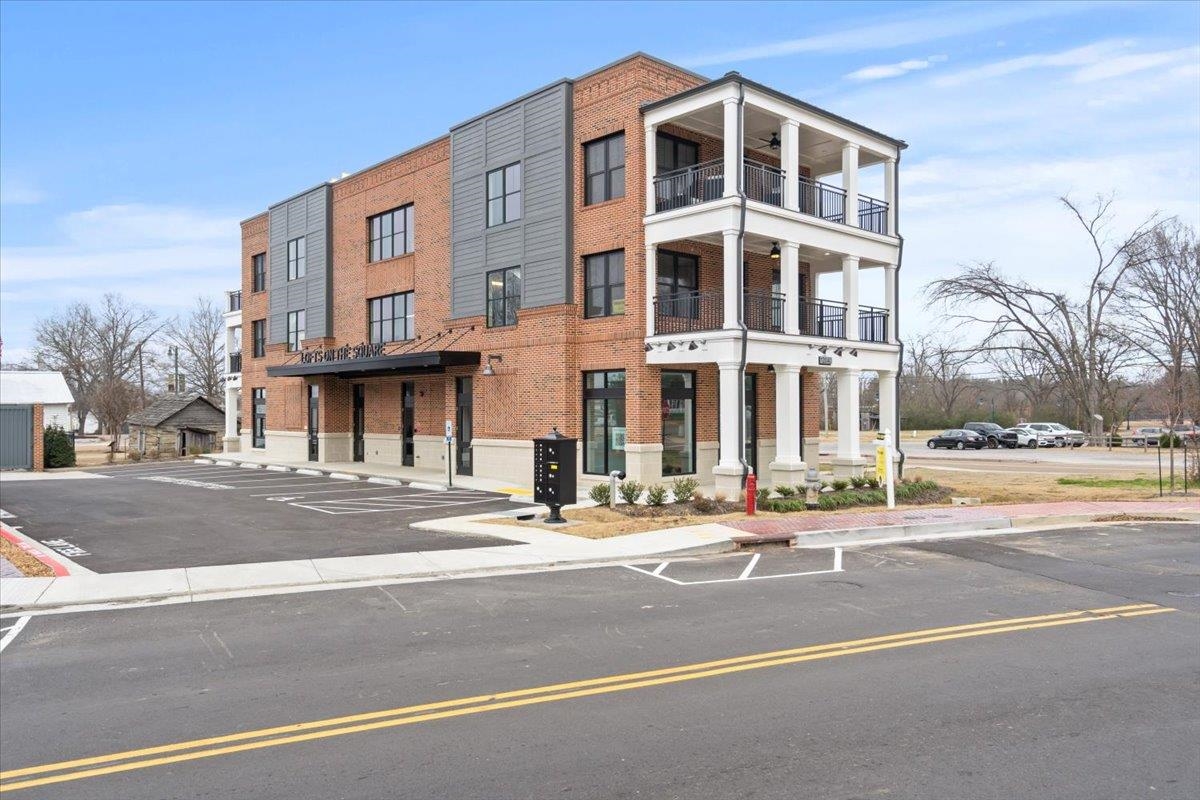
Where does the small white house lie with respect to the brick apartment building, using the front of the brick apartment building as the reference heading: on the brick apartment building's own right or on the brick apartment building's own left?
on the brick apartment building's own right

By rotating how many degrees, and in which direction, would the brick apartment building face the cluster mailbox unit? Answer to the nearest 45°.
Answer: approximately 45° to its left

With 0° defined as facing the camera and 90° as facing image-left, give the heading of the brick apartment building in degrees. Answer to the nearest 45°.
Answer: approximately 45°

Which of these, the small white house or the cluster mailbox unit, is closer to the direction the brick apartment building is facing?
the cluster mailbox unit

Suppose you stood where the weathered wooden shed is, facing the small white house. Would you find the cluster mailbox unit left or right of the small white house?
left

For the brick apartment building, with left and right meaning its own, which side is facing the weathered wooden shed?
right

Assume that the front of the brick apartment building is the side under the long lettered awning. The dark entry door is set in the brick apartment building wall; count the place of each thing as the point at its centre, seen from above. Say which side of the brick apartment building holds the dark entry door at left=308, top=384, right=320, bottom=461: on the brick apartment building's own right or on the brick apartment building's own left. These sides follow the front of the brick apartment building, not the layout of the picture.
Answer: on the brick apartment building's own right
